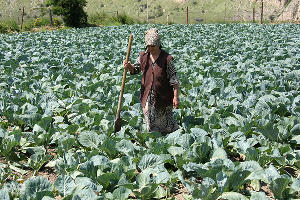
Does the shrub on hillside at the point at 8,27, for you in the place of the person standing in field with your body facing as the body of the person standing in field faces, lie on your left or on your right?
on your right

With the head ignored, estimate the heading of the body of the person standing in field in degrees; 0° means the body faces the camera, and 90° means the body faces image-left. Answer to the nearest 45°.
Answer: approximately 45°

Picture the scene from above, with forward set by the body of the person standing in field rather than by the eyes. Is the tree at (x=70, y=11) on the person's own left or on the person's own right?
on the person's own right
